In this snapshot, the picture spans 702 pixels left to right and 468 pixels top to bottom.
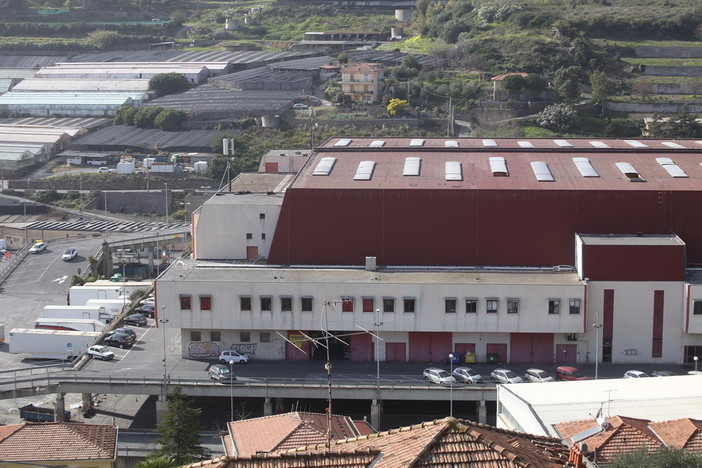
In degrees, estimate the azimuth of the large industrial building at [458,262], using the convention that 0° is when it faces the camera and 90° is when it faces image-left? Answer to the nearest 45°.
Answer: approximately 0°

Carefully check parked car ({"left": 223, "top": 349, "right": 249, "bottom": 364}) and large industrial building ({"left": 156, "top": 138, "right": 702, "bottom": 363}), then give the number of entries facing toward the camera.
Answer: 1
